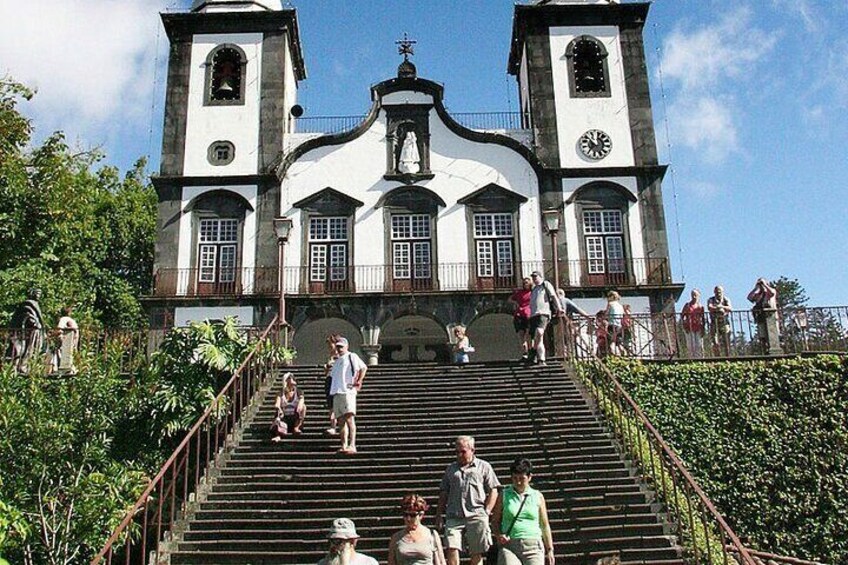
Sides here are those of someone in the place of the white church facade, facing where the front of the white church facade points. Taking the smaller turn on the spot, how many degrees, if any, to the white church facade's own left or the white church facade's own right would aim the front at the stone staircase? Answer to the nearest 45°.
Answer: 0° — it already faces it

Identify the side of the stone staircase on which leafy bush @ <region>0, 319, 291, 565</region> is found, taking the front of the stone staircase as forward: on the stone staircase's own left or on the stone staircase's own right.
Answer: on the stone staircase's own right

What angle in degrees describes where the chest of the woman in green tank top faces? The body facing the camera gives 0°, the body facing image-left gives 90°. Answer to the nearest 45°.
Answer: approximately 0°

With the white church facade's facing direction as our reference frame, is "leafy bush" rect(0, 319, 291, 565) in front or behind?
in front

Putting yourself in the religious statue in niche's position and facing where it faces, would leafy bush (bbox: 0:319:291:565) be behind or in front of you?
in front

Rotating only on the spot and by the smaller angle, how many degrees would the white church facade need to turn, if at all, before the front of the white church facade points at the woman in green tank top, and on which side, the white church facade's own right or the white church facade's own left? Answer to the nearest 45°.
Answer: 0° — it already faces them

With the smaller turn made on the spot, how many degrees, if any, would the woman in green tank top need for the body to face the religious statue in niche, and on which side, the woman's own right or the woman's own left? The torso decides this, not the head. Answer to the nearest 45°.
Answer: approximately 180°

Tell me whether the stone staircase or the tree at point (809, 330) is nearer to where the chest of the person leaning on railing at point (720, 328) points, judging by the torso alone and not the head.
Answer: the stone staircase

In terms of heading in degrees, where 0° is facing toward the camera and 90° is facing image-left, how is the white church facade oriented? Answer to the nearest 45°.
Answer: approximately 0°

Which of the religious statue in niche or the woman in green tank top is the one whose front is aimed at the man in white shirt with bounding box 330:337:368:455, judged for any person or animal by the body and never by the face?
the religious statue in niche
